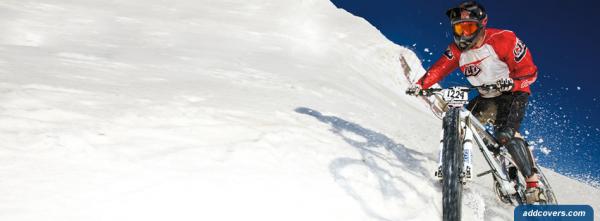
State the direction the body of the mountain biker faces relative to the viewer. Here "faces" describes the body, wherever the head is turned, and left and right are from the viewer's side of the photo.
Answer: facing the viewer and to the left of the viewer
